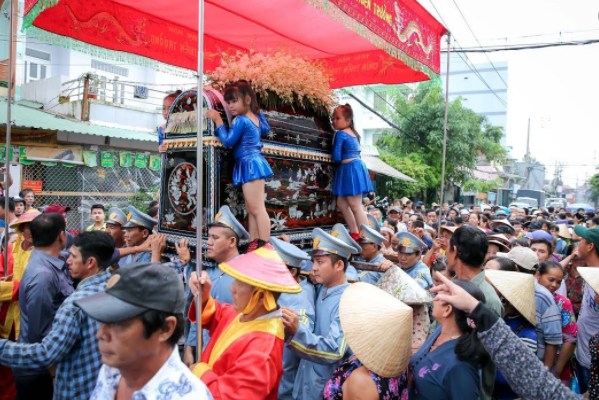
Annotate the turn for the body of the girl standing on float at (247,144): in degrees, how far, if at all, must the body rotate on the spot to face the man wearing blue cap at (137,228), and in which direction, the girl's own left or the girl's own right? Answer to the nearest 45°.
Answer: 0° — they already face them

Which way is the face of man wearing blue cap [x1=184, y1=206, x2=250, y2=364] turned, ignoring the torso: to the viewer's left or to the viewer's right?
to the viewer's left

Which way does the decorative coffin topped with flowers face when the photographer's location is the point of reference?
facing the viewer and to the left of the viewer

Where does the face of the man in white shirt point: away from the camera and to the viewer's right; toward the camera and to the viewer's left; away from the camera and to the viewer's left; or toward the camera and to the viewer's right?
toward the camera and to the viewer's left

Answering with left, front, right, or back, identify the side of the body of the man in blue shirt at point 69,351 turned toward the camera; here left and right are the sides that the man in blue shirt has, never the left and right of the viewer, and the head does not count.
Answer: left

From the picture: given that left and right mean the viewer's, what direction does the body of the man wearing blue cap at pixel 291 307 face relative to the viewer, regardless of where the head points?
facing to the left of the viewer

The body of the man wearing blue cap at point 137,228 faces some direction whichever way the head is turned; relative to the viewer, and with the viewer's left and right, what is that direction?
facing to the left of the viewer

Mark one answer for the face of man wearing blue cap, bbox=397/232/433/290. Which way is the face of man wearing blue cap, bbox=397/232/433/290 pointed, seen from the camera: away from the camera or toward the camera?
toward the camera

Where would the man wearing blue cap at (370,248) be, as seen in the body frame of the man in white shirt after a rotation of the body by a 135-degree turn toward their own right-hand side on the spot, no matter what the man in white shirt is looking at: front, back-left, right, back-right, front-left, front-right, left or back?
front-right
